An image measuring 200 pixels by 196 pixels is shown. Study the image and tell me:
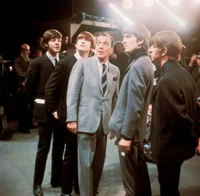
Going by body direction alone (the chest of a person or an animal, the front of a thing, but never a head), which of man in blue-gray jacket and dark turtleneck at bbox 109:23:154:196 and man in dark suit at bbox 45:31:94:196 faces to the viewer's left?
the man in blue-gray jacket and dark turtleneck

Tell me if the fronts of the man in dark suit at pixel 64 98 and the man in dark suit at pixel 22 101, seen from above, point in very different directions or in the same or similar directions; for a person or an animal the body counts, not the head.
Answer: same or similar directions

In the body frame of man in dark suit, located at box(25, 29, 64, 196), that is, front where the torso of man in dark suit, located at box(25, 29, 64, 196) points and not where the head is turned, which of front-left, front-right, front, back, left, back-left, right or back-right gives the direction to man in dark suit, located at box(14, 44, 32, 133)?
back-left

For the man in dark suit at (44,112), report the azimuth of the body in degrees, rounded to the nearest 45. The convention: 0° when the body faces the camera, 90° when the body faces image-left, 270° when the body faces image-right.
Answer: approximately 315°

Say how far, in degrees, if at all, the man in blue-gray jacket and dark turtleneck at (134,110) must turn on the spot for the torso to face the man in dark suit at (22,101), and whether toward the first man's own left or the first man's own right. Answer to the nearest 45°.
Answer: approximately 45° to the first man's own right

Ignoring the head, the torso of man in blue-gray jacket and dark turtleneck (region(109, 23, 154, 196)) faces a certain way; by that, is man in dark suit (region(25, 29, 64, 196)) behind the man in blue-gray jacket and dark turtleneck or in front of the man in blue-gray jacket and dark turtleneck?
in front

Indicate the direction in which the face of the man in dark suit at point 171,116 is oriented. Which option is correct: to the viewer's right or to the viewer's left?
to the viewer's left

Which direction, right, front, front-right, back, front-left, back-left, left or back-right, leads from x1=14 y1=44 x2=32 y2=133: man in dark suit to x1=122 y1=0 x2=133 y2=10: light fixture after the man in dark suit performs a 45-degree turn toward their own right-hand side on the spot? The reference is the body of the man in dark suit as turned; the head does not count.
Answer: back-left

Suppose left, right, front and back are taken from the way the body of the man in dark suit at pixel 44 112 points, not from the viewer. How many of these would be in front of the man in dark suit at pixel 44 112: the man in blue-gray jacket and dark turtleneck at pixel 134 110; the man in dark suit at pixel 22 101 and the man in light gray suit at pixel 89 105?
2

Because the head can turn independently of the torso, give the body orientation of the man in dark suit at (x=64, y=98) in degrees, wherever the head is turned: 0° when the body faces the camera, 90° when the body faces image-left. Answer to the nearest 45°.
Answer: approximately 315°
